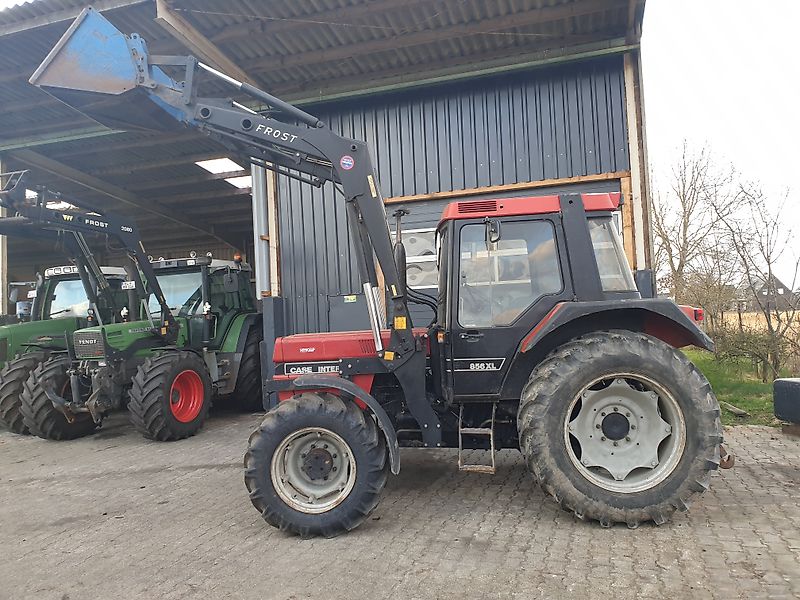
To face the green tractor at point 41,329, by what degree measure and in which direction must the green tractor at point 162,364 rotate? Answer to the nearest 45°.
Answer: approximately 90° to its right

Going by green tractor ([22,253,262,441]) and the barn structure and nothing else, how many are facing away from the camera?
0

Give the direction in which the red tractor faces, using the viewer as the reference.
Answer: facing to the left of the viewer

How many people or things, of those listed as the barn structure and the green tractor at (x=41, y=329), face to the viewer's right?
0

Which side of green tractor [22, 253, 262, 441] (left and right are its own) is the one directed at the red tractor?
left

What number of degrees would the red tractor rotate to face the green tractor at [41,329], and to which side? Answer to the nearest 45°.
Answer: approximately 45° to its right

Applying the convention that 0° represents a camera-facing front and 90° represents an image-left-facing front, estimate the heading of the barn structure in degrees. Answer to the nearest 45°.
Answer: approximately 45°
